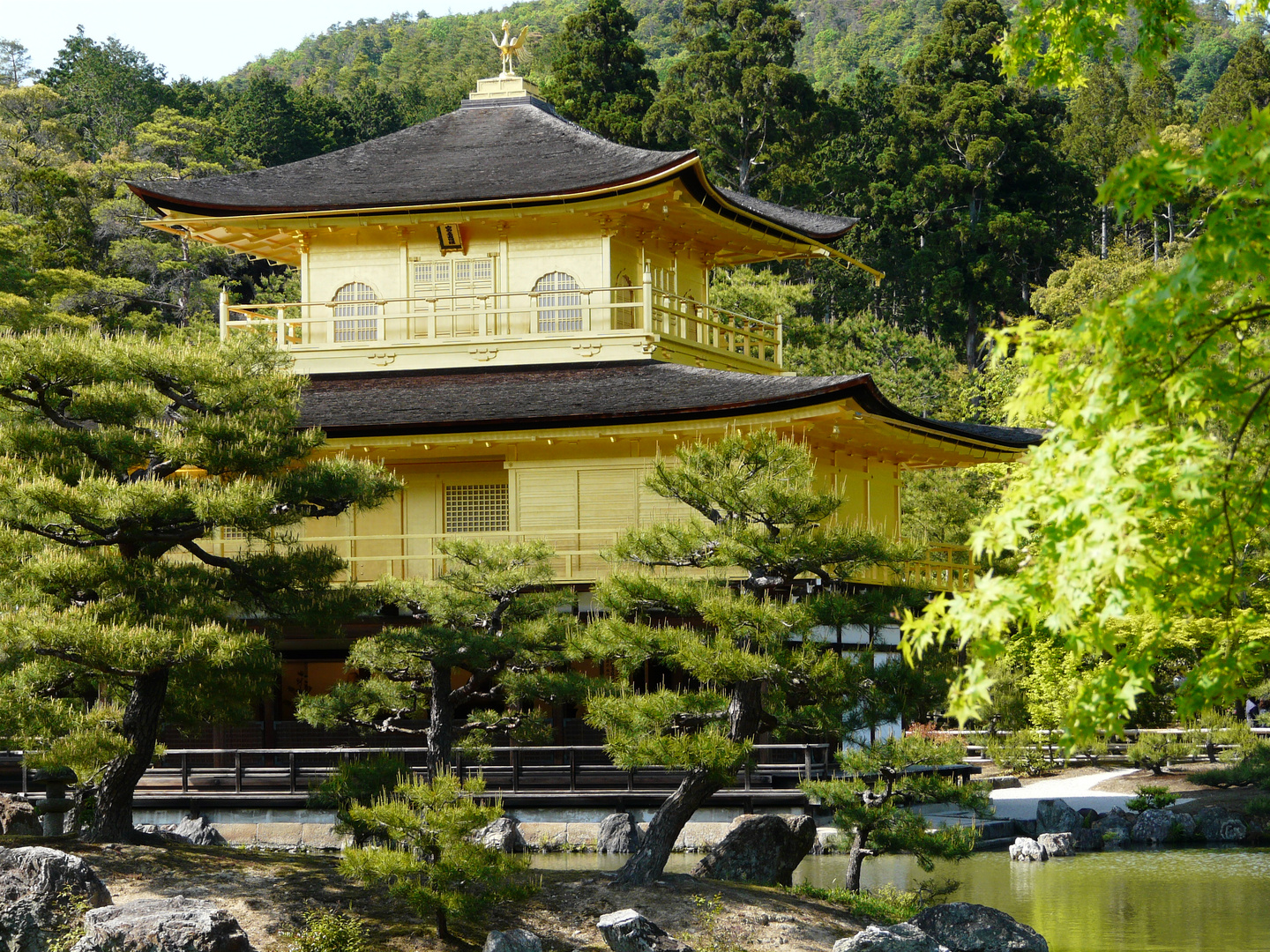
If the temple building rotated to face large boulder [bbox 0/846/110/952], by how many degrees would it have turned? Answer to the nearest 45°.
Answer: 0° — it already faces it

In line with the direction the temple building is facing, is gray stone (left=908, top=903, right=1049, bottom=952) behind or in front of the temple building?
in front

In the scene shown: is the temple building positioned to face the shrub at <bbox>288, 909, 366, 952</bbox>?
yes

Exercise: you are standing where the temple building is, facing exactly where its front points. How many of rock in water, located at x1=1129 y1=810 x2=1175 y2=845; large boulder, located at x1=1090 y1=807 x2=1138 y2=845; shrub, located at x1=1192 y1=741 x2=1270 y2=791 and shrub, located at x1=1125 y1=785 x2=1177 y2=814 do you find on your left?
4

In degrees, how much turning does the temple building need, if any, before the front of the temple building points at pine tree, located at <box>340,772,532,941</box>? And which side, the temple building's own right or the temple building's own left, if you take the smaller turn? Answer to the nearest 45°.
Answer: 0° — it already faces it

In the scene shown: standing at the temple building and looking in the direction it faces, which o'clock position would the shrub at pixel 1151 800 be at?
The shrub is roughly at 9 o'clock from the temple building.

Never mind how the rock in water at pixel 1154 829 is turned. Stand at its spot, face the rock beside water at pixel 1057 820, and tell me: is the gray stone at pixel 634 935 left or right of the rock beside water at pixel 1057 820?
left

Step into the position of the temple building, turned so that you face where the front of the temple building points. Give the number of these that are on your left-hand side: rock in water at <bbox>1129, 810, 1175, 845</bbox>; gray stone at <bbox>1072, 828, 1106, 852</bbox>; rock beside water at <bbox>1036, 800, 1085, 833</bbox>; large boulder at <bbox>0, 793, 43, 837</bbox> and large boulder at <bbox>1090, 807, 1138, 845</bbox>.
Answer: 4

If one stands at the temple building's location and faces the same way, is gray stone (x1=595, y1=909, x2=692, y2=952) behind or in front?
in front

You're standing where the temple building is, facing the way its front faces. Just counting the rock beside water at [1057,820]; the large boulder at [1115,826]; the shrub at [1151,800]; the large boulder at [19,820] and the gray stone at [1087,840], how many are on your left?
4

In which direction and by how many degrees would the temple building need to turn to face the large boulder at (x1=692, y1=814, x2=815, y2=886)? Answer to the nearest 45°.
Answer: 0° — it already faces it

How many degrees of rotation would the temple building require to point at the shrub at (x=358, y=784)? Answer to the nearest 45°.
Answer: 0° — it already faces it

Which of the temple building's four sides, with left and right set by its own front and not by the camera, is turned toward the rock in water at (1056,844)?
left

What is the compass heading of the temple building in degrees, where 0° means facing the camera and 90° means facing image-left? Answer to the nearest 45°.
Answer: approximately 0°
